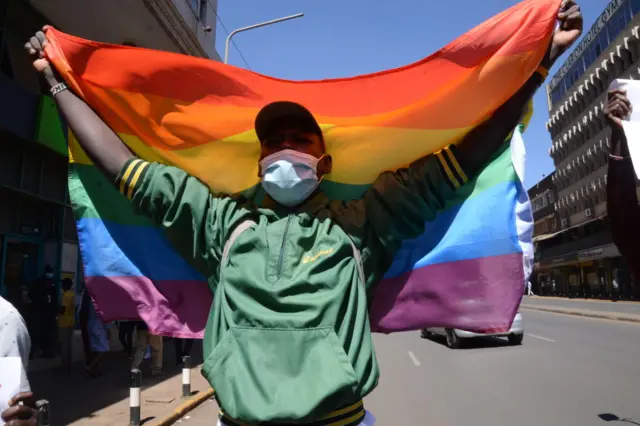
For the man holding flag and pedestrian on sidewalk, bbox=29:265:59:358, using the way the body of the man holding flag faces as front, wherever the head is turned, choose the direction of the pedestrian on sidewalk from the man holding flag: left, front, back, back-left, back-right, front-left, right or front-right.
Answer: back-right

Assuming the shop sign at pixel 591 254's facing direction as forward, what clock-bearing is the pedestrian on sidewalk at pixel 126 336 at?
The pedestrian on sidewalk is roughly at 11 o'clock from the shop sign.

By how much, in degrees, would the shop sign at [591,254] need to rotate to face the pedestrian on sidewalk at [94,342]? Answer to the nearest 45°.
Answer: approximately 45° to its left

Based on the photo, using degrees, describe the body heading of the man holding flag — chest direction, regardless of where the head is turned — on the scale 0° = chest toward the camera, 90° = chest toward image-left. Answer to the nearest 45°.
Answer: approximately 0°

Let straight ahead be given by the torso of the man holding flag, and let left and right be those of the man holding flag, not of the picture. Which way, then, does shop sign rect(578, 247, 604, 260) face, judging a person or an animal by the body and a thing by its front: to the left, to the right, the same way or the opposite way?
to the right

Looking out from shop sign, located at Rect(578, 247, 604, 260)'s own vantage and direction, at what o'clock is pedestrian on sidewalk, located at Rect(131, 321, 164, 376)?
The pedestrian on sidewalk is roughly at 11 o'clock from the shop sign.

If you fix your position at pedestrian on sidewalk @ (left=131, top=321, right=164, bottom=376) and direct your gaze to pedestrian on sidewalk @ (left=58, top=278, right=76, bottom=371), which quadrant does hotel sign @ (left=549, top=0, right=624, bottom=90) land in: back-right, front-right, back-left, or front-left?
back-right

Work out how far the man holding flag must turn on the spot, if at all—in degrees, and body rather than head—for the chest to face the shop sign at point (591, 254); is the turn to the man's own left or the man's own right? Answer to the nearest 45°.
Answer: approximately 135° to the man's own left

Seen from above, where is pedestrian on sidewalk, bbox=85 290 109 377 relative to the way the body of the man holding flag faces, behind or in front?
behind
